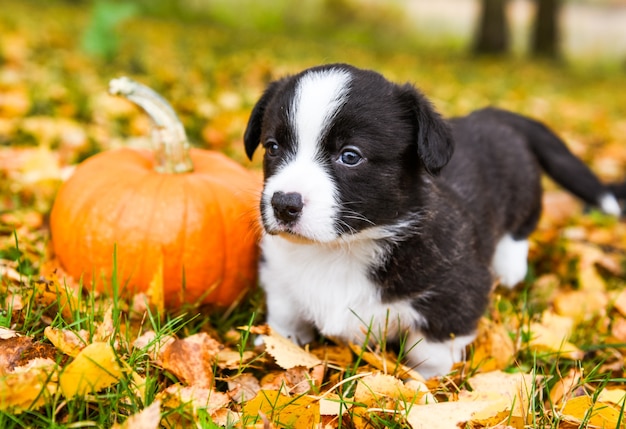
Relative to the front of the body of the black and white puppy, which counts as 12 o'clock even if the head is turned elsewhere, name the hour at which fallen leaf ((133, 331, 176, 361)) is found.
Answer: The fallen leaf is roughly at 12 o'clock from the black and white puppy.

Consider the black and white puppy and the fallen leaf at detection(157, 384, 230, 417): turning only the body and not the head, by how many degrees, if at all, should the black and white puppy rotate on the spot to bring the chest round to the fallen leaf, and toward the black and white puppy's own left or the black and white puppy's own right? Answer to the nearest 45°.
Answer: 0° — it already faces it

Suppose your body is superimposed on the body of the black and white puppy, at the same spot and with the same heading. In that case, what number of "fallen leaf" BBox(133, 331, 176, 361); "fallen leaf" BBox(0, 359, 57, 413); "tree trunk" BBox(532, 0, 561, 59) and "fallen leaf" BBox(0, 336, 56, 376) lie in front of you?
3

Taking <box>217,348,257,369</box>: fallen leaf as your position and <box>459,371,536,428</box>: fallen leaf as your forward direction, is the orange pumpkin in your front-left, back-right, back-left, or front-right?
back-left

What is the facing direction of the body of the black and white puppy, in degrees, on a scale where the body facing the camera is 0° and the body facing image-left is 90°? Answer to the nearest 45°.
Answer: approximately 45°

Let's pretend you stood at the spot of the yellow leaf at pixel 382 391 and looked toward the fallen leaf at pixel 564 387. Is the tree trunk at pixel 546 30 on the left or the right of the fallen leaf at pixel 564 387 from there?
left

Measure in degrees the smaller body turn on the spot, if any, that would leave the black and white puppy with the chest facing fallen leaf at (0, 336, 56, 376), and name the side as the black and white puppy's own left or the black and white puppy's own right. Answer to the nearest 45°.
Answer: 0° — it already faces it

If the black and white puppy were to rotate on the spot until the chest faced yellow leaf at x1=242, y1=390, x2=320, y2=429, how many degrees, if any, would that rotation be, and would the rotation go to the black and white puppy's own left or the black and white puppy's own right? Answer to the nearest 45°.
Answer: approximately 45° to the black and white puppy's own left

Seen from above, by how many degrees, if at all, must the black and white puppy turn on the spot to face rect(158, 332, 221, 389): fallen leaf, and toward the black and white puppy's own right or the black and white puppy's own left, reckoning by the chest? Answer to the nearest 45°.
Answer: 0° — it already faces it

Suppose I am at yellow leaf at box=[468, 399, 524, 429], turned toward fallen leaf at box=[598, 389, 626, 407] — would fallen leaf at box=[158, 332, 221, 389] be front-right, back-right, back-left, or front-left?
back-left

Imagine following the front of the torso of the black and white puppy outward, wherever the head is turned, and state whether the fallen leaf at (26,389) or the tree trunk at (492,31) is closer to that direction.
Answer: the fallen leaf

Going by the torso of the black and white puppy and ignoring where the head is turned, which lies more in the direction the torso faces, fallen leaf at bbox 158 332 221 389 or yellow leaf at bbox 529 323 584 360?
the fallen leaf
